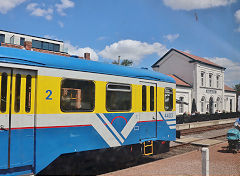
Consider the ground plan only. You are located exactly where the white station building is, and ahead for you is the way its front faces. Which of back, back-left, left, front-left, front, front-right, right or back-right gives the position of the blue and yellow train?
front-right
